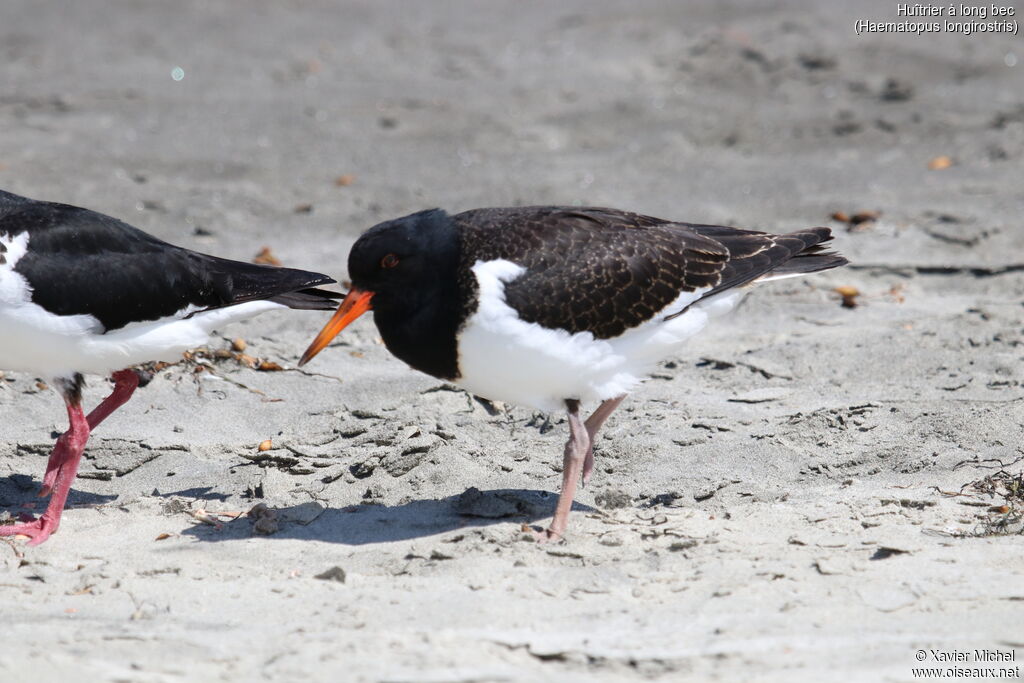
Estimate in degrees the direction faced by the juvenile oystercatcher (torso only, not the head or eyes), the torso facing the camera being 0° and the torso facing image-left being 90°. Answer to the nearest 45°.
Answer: approximately 90°

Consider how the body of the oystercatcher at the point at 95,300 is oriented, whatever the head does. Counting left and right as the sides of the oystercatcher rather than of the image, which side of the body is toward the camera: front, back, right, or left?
left

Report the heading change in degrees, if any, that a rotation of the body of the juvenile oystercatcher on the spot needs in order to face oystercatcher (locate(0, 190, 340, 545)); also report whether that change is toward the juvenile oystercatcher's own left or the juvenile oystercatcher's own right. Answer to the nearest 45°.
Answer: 0° — it already faces it

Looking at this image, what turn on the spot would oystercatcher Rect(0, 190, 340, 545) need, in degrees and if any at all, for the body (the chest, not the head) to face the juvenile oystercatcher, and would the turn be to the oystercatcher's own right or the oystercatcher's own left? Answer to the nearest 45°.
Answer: approximately 135° to the oystercatcher's own left

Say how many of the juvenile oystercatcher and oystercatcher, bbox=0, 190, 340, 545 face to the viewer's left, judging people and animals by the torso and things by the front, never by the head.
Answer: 2
